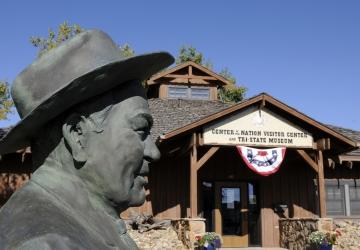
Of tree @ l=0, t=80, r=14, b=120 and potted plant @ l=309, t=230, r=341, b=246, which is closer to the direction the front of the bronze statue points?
the potted plant

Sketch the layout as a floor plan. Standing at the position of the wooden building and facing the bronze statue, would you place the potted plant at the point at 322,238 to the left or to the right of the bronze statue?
left

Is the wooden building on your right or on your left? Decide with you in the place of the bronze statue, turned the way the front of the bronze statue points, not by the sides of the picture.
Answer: on your left

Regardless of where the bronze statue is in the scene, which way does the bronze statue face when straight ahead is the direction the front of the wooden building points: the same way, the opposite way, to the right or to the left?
to the left

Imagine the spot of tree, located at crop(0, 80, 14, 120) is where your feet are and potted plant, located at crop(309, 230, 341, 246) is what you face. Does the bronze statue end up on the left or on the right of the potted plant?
right

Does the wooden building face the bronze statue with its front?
yes

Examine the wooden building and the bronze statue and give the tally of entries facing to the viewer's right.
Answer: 1

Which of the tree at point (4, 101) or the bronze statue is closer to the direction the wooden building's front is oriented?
the bronze statue

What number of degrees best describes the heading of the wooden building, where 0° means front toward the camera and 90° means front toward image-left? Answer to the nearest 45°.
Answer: approximately 0°

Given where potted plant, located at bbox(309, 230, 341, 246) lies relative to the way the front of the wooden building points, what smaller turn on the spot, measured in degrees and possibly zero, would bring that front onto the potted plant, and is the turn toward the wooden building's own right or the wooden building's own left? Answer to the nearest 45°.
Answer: approximately 45° to the wooden building's own left

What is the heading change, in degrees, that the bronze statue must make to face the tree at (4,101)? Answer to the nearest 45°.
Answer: approximately 90° to its left

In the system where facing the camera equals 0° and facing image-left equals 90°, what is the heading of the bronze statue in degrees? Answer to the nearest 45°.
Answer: approximately 270°

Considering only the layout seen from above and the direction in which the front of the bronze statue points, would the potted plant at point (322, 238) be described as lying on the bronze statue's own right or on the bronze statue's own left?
on the bronze statue's own left

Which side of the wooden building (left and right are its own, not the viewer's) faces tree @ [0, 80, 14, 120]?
right
